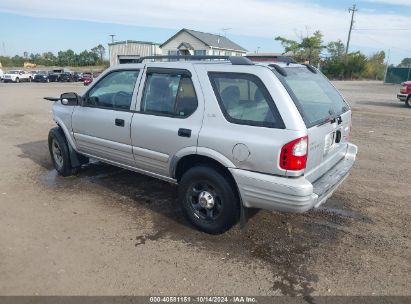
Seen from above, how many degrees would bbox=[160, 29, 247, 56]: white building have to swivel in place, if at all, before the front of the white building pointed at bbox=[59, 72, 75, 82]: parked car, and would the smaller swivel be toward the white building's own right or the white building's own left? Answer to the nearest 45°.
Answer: approximately 45° to the white building's own right

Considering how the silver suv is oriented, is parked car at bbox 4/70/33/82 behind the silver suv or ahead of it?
ahead

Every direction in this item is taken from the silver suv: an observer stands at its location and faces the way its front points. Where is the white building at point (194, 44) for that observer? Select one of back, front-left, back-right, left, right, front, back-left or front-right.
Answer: front-right

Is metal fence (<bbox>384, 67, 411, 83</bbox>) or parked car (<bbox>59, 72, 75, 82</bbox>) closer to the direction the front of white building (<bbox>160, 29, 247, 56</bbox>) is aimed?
the parked car

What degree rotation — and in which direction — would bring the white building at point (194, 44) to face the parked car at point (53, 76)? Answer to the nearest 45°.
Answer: approximately 45° to its right

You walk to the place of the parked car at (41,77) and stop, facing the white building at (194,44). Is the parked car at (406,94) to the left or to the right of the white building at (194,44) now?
right

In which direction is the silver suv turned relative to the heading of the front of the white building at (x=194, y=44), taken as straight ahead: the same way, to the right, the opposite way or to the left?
to the right

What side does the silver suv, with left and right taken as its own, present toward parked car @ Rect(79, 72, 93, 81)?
front

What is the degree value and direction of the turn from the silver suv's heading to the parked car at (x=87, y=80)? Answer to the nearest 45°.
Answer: approximately 45° to its right

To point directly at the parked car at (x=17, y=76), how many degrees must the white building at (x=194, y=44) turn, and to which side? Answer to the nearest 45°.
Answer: approximately 45° to its right

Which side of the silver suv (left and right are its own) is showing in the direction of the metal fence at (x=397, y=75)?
right

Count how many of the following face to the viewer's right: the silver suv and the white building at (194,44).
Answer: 0

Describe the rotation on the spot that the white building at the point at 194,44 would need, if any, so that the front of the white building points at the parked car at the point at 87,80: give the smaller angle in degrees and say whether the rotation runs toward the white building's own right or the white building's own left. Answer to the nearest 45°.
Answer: approximately 45° to the white building's own right

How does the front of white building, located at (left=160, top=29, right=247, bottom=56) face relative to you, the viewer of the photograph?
facing the viewer and to the left of the viewer

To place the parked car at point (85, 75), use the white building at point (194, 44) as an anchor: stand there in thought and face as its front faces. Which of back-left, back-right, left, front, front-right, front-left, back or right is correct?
front-right

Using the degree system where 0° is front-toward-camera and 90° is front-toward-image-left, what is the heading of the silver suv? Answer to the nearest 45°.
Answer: approximately 135°
